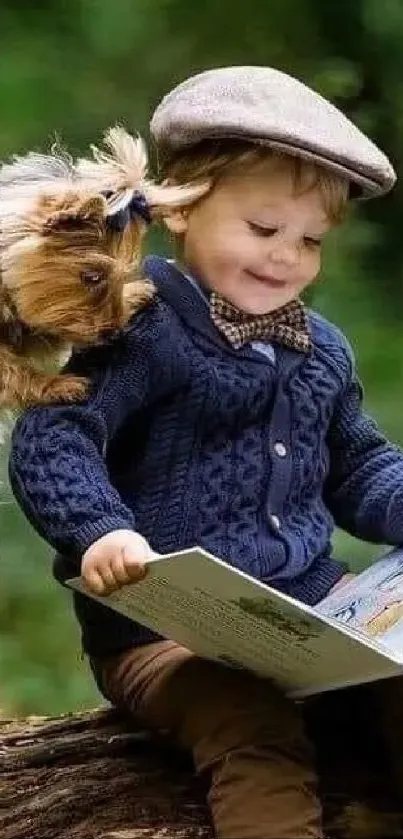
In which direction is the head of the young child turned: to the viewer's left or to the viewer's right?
to the viewer's right

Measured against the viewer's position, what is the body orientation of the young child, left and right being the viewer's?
facing the viewer and to the right of the viewer
